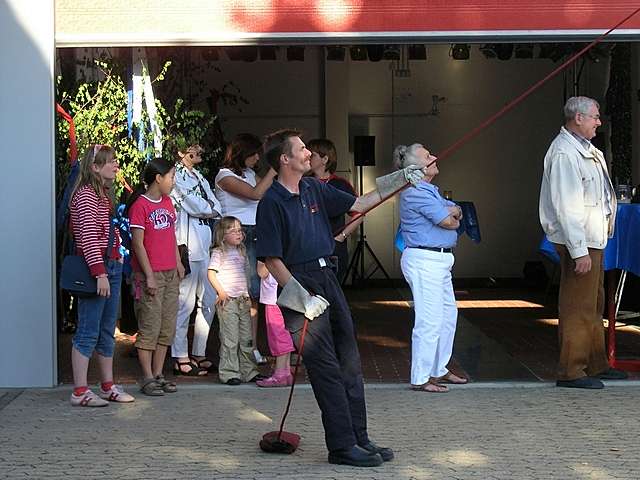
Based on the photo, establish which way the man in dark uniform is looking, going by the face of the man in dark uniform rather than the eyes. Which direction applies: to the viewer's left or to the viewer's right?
to the viewer's right

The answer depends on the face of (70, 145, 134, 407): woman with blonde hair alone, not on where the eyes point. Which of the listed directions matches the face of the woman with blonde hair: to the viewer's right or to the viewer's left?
to the viewer's right

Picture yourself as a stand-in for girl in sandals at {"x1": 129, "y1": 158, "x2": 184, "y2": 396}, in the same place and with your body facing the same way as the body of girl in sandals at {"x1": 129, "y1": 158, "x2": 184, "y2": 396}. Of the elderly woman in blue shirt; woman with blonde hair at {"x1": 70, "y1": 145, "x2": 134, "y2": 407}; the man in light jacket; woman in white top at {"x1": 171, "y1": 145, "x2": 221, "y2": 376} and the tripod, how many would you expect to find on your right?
1

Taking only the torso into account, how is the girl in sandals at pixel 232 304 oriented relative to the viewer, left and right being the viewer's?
facing the viewer and to the right of the viewer

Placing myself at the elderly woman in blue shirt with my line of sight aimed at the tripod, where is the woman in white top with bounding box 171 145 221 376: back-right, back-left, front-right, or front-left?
front-left

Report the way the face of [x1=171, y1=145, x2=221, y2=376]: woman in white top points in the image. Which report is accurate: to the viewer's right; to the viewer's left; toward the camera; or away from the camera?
to the viewer's right

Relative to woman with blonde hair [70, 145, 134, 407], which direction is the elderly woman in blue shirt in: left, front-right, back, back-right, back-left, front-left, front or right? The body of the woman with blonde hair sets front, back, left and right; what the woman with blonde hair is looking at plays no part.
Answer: front

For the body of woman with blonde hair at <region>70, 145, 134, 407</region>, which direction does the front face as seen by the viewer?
to the viewer's right

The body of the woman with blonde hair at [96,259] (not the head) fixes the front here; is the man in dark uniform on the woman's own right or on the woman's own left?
on the woman's own right

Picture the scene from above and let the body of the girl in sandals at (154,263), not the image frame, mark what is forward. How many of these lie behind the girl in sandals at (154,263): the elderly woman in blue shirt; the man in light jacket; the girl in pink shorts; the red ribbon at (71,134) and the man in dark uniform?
1
